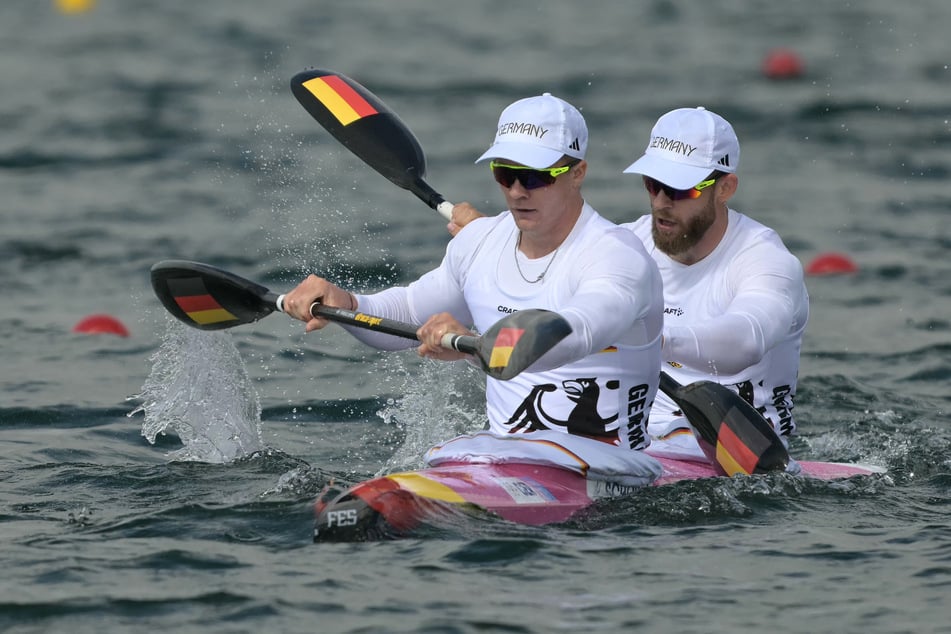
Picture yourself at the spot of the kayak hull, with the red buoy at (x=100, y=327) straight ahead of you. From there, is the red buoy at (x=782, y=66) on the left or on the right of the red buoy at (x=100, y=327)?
right

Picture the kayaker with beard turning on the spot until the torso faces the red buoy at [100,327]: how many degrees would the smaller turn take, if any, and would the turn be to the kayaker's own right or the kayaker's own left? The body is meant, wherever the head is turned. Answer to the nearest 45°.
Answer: approximately 90° to the kayaker's own right

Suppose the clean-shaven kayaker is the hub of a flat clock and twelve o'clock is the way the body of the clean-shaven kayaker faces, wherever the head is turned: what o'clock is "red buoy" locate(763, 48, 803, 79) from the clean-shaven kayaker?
The red buoy is roughly at 5 o'clock from the clean-shaven kayaker.

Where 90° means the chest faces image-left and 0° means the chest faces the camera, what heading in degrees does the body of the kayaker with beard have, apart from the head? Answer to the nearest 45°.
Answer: approximately 45°

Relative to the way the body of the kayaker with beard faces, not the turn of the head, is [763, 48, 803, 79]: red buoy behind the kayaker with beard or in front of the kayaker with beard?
behind

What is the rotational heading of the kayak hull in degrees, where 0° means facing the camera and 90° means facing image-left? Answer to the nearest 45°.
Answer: approximately 45°

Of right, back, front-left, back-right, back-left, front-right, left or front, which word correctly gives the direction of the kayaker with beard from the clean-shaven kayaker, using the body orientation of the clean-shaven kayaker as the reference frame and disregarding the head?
back
